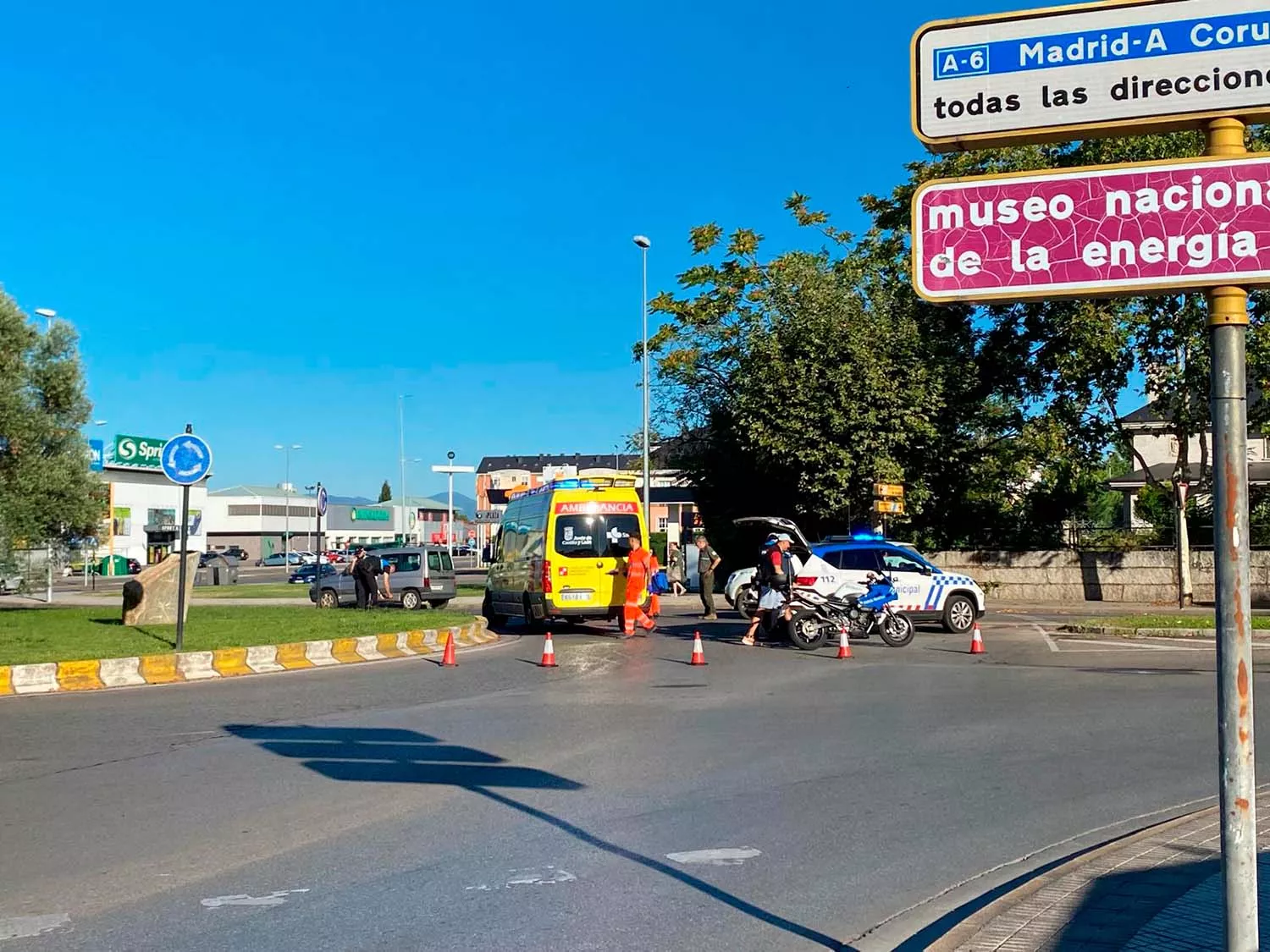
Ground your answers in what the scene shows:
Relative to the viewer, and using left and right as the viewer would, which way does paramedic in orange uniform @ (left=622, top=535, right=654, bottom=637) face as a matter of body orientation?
facing the viewer and to the left of the viewer

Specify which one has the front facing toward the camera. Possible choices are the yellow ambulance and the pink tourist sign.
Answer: the pink tourist sign

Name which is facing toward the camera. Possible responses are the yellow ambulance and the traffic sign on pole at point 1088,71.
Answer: the traffic sign on pole

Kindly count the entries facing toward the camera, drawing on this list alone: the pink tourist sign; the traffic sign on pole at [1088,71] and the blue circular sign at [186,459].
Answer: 3

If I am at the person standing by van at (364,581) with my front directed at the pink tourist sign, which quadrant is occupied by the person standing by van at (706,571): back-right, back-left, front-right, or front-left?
front-left

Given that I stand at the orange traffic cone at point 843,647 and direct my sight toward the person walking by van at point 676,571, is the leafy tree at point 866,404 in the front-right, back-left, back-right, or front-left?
front-right

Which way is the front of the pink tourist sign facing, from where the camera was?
facing the viewer

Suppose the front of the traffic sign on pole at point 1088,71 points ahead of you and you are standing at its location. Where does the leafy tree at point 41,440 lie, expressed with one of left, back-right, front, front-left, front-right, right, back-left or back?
back-right

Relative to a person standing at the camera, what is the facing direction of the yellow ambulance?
facing away from the viewer and to the left of the viewer

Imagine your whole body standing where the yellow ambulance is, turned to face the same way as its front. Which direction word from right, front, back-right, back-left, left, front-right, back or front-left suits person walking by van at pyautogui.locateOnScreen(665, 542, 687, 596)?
front-right

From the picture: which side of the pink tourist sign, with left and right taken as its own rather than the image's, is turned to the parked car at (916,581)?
back

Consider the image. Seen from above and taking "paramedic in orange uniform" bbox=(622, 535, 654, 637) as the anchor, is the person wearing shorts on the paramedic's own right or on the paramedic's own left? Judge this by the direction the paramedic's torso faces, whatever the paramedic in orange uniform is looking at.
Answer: on the paramedic's own left

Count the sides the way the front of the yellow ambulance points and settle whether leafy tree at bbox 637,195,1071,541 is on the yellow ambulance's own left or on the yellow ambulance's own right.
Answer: on the yellow ambulance's own right

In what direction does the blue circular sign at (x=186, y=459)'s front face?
toward the camera

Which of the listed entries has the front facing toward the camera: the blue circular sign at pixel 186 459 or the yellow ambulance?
the blue circular sign

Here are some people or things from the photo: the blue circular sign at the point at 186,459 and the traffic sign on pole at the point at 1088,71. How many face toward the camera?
2

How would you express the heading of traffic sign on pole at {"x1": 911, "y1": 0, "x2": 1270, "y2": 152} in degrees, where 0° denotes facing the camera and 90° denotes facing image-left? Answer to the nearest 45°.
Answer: approximately 0°
